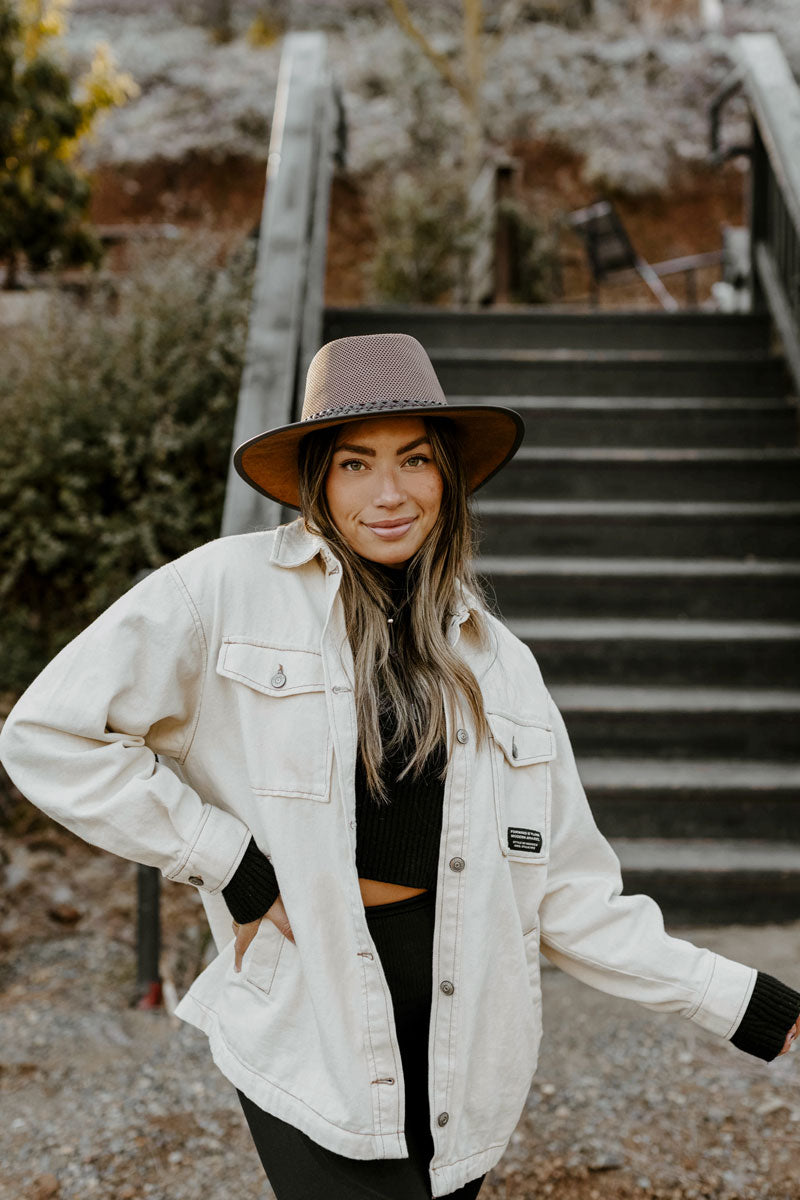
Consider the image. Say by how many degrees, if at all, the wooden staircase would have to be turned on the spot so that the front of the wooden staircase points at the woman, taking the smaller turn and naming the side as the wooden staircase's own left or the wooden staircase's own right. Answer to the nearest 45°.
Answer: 0° — it already faces them

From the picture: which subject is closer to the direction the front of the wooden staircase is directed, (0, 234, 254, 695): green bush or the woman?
the woman

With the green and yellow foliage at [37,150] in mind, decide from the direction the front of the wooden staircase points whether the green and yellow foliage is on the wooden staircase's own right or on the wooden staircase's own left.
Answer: on the wooden staircase's own right

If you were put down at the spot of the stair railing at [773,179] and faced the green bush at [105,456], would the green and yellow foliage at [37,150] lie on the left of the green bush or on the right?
right

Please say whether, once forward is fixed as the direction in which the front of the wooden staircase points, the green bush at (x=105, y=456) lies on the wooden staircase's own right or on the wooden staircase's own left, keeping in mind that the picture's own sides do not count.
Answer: on the wooden staircase's own right

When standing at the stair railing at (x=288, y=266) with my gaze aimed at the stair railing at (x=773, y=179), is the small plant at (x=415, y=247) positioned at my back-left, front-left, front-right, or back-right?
front-left

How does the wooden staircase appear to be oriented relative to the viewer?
toward the camera

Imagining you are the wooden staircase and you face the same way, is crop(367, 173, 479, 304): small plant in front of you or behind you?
behind

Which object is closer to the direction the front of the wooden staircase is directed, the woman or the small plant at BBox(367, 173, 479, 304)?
the woman
